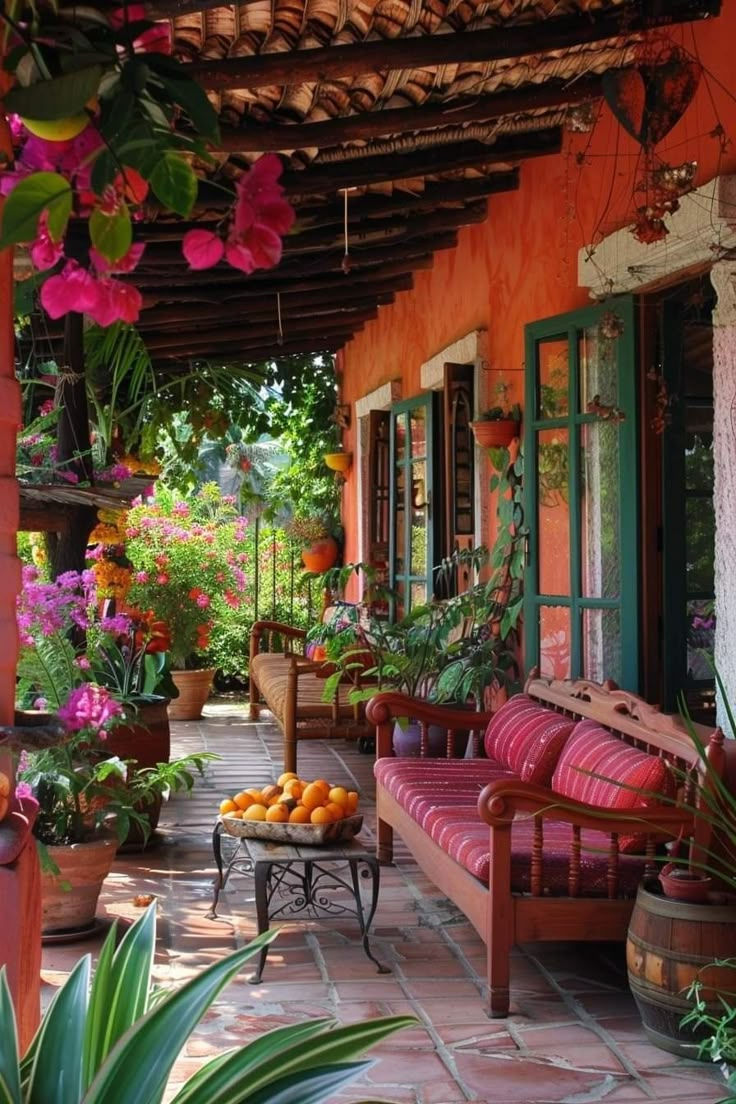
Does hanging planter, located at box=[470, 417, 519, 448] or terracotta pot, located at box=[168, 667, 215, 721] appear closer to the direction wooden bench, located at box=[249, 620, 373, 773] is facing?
the terracotta pot

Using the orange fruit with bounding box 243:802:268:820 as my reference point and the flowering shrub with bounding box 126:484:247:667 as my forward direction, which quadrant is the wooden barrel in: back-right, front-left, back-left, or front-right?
back-right

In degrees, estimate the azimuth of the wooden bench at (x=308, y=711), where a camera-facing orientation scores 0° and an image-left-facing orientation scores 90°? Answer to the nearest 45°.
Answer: approximately 90°

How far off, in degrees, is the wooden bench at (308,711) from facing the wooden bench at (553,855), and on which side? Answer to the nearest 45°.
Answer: approximately 90° to its left

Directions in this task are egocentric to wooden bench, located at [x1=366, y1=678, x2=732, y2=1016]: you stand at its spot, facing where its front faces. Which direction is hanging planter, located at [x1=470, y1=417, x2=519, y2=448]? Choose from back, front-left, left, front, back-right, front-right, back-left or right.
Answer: back-right

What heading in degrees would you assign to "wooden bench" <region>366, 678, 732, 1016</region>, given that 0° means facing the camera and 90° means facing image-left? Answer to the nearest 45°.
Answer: approximately 45°

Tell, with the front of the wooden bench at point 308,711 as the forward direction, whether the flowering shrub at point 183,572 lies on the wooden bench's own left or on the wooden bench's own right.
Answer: on the wooden bench's own right

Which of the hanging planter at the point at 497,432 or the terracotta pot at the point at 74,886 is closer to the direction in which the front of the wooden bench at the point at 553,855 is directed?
the terracotta pot

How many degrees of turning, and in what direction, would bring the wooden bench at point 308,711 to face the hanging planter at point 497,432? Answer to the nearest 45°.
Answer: approximately 135° to its left
